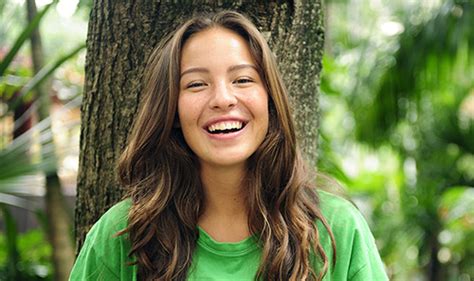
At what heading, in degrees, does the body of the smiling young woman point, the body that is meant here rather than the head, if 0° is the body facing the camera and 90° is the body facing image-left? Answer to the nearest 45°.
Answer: approximately 0°

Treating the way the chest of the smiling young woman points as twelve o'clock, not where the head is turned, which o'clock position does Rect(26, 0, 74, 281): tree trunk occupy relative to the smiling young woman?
The tree trunk is roughly at 5 o'clock from the smiling young woman.
